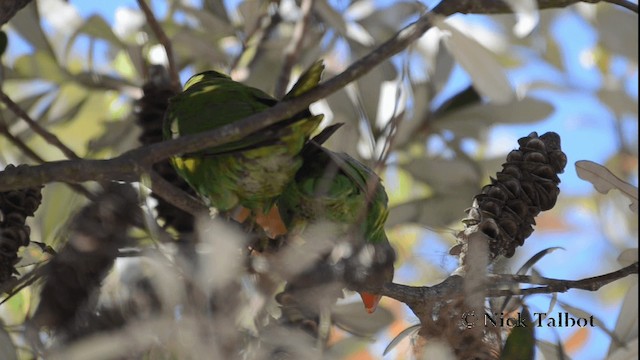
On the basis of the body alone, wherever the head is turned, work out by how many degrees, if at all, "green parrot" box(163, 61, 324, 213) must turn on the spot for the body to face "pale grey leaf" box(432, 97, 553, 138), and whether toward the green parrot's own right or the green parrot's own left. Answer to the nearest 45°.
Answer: approximately 135° to the green parrot's own right
